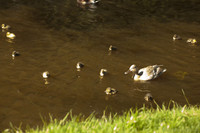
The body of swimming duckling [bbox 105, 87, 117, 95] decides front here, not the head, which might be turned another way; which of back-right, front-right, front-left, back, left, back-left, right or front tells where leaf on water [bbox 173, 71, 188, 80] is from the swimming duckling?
back-right

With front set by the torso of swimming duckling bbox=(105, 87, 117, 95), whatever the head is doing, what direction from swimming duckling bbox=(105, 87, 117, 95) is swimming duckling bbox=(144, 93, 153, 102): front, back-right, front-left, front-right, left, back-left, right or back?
back

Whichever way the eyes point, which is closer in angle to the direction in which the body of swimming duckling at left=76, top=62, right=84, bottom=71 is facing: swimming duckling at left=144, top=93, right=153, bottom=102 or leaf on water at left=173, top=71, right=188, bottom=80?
the swimming duckling

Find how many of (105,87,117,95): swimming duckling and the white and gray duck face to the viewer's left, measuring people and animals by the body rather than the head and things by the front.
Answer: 2

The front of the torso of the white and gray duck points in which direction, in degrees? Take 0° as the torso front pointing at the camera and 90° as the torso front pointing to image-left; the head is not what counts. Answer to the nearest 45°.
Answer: approximately 90°

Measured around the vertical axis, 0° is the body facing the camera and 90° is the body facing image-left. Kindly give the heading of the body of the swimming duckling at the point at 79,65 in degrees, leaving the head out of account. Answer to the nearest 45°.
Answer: approximately 45°

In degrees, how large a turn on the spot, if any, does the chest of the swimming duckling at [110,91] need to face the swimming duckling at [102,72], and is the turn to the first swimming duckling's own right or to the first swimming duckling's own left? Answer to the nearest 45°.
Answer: approximately 90° to the first swimming duckling's own right

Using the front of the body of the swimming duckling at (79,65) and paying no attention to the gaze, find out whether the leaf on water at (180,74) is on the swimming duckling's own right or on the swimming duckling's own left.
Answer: on the swimming duckling's own left

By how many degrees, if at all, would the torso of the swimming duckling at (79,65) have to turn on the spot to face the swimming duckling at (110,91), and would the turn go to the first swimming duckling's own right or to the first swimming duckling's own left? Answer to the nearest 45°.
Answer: approximately 90° to the first swimming duckling's own left

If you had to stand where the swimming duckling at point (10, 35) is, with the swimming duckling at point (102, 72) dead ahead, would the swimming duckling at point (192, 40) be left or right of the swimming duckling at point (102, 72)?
left

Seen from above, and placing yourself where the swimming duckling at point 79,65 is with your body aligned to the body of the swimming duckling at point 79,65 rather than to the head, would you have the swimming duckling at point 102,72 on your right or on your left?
on your left

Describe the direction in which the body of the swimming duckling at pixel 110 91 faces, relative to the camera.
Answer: to the viewer's left

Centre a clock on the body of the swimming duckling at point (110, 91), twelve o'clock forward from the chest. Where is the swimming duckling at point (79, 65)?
the swimming duckling at point (79, 65) is roughly at 2 o'clock from the swimming duckling at point (110, 91).

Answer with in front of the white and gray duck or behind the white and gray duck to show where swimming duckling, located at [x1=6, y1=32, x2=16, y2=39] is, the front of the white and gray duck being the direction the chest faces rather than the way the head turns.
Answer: in front
